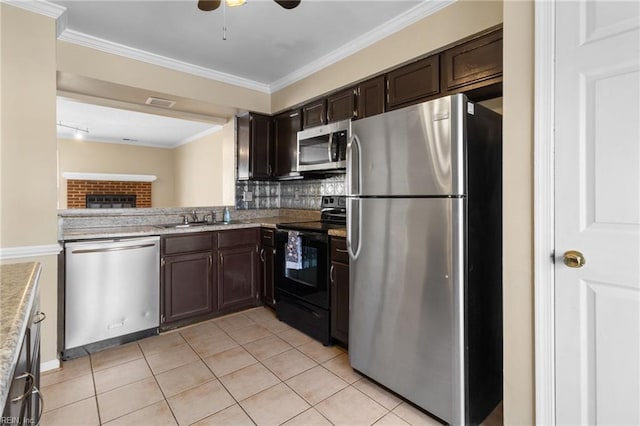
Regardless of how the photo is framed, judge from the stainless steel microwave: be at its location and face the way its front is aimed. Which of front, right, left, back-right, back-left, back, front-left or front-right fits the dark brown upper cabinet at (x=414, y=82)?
left

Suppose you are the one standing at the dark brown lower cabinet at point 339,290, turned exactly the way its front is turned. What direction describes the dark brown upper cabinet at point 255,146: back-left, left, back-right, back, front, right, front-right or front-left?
right

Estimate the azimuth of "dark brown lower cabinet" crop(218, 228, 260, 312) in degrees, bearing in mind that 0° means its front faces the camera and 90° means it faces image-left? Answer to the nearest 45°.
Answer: approximately 315°

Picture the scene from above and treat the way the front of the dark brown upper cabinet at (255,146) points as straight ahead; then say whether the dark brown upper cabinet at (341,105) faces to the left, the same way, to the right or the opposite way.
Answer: to the right

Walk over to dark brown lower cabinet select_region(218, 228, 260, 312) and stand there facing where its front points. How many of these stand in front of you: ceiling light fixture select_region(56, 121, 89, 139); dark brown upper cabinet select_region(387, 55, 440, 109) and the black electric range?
2

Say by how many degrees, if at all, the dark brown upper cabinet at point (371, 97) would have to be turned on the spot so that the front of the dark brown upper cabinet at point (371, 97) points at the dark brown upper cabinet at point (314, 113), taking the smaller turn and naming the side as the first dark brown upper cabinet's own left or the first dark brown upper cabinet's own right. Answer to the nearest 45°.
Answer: approximately 90° to the first dark brown upper cabinet's own right

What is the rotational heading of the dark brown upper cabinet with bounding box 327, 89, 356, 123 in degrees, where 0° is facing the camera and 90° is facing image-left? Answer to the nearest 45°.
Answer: approximately 45°
